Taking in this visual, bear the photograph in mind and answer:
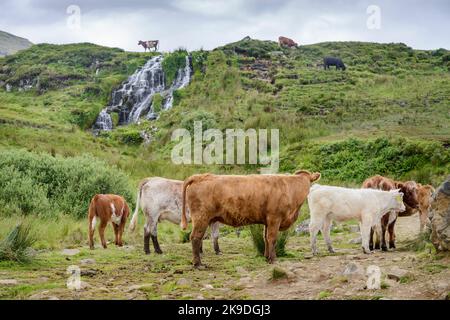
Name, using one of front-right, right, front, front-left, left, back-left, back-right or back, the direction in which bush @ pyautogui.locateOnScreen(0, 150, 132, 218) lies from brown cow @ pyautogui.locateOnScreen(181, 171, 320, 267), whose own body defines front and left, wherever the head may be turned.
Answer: back-left

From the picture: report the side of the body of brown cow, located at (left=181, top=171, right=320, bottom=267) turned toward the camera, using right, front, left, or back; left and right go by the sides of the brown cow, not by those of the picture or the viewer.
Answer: right

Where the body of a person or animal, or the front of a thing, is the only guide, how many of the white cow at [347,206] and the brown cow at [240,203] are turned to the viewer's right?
2

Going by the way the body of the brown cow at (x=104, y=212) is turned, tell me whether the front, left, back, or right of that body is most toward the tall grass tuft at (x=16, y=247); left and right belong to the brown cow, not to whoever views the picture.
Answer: back

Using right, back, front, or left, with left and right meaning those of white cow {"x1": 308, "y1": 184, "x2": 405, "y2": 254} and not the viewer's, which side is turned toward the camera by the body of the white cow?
right

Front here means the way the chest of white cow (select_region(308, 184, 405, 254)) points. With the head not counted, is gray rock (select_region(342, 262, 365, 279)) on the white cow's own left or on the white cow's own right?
on the white cow's own right

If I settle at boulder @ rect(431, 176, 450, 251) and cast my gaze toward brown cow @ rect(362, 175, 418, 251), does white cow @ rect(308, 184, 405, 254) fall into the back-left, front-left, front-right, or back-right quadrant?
front-left

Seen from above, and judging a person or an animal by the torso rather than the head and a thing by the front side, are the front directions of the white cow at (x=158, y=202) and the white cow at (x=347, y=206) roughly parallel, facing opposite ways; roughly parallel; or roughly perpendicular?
roughly parallel

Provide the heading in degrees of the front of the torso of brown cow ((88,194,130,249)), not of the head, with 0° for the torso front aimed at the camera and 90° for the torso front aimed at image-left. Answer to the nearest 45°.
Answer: approximately 225°

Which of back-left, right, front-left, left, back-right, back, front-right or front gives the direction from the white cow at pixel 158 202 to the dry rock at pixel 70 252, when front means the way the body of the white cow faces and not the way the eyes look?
back

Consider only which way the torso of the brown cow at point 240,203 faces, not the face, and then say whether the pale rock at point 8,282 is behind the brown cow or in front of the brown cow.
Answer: behind

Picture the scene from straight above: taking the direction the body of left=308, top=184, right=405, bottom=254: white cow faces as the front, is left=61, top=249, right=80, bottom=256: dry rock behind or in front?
behind

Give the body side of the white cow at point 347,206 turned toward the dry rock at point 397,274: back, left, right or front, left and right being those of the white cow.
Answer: right
